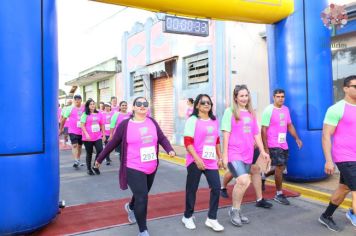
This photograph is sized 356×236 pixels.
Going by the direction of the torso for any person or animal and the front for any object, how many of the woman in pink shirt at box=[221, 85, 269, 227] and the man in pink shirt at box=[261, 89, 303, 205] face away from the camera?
0

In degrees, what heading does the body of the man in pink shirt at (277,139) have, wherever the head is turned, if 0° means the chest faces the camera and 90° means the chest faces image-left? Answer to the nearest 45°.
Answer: approximately 315°

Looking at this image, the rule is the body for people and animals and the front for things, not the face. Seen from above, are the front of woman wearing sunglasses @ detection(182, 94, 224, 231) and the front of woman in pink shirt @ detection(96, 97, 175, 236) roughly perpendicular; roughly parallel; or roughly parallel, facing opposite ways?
roughly parallel

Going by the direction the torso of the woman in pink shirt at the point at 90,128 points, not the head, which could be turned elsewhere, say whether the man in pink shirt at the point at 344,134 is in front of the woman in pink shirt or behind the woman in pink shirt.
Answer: in front

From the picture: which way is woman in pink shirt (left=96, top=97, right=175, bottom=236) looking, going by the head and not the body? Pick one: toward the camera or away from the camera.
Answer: toward the camera

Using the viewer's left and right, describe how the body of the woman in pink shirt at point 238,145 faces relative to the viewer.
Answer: facing the viewer and to the right of the viewer

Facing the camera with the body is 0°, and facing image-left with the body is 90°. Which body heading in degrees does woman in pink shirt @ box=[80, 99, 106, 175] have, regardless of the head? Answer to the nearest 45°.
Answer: approximately 315°

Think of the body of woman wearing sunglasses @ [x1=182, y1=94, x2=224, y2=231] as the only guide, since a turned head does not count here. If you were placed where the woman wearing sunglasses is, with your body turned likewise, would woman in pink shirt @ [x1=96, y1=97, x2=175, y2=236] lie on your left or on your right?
on your right

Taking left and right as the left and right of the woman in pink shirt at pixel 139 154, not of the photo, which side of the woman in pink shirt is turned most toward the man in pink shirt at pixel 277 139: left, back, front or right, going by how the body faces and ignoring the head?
left

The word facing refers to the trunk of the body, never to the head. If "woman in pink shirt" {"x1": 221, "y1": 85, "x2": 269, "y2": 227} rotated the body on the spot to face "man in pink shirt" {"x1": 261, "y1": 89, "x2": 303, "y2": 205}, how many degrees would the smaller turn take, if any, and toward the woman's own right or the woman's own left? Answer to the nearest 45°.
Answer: approximately 90° to the woman's own left

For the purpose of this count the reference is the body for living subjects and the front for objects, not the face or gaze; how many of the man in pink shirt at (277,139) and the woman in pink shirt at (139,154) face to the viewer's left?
0

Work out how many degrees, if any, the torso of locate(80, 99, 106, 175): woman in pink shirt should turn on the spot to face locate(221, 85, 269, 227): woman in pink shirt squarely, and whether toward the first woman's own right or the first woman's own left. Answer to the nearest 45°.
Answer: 0° — they already face them

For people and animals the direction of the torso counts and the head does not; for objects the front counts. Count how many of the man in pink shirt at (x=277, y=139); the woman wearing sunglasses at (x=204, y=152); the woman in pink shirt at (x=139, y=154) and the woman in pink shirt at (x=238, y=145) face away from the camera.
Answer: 0
